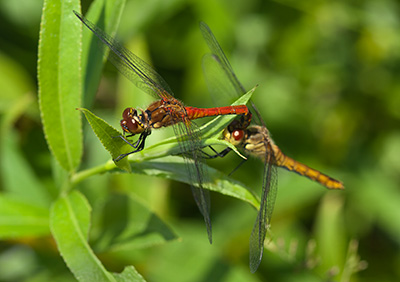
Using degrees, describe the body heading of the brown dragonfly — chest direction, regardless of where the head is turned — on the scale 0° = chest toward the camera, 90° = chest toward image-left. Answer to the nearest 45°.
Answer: approximately 90°

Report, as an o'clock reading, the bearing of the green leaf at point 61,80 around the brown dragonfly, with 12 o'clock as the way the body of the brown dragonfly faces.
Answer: The green leaf is roughly at 11 o'clock from the brown dragonfly.

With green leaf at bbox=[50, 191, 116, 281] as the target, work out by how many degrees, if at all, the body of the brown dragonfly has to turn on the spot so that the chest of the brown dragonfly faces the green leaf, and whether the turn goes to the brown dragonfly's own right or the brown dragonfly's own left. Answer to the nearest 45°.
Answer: approximately 45° to the brown dragonfly's own left

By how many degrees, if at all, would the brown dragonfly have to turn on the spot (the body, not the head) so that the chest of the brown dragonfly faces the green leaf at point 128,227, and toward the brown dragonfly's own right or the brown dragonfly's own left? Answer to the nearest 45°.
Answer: approximately 45° to the brown dragonfly's own left

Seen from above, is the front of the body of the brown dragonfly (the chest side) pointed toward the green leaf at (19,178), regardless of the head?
yes

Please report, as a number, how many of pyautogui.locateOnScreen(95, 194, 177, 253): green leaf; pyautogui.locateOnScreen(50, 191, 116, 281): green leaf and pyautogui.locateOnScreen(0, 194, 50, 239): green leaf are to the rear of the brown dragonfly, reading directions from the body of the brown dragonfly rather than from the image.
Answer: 0

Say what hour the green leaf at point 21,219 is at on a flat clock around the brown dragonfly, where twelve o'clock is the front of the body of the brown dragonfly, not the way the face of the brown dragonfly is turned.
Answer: The green leaf is roughly at 11 o'clock from the brown dragonfly.
